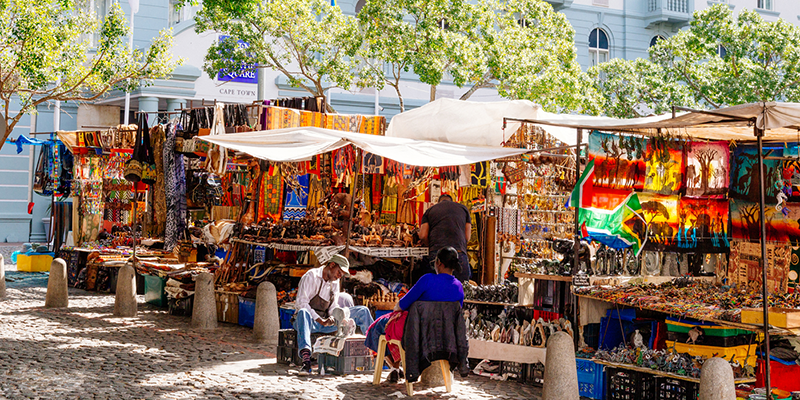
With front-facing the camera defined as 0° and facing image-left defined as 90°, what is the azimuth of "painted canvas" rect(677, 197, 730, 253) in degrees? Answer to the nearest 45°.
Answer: approximately 0°

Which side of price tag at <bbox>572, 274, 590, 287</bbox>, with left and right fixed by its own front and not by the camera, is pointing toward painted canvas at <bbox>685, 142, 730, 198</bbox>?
left

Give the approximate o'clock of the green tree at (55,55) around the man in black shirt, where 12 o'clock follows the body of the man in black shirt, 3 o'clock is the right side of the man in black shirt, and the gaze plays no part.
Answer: The green tree is roughly at 10 o'clock from the man in black shirt.

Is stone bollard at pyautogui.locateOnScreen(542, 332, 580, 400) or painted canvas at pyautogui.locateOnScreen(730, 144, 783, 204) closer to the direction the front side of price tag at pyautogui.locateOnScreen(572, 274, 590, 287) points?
the stone bollard

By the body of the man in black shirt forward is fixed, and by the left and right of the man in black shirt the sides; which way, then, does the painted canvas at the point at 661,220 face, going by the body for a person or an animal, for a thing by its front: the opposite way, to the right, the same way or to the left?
the opposite way

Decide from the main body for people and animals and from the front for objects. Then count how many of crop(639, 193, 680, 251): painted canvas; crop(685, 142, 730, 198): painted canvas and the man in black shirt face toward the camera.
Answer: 2

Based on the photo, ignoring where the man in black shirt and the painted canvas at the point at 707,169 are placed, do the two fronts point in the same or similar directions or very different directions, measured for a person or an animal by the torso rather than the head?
very different directions

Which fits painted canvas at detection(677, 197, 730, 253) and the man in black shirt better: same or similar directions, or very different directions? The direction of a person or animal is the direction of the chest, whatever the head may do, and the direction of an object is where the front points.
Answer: very different directions

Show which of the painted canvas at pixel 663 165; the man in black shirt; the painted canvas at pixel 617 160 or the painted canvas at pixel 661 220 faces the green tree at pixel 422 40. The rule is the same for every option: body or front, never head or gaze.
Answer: the man in black shirt
